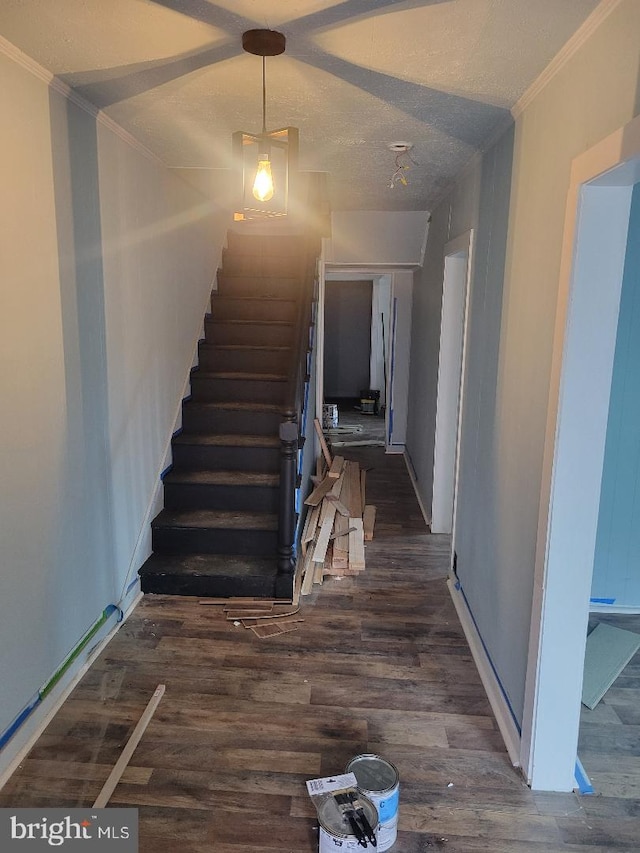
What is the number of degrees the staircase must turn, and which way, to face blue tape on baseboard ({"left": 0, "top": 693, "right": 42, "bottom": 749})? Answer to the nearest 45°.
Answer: approximately 45° to its right

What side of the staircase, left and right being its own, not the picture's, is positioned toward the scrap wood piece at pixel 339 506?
left

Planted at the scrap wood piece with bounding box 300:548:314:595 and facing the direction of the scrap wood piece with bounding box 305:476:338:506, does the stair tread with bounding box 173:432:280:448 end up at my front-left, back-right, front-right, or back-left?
front-left

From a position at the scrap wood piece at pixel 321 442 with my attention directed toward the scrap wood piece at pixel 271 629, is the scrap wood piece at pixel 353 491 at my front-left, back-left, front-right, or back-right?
front-left

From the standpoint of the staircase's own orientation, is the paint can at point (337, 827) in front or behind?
in front

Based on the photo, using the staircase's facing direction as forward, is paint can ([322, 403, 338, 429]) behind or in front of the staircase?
behind

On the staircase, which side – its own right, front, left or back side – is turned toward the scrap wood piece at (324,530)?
left

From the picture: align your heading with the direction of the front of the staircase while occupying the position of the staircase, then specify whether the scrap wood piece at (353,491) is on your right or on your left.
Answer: on your left

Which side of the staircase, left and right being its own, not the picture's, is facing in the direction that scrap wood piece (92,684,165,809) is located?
front

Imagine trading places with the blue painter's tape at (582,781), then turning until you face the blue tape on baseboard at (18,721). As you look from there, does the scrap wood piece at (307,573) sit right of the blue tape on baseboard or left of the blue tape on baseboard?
right

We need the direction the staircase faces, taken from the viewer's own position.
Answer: facing the viewer

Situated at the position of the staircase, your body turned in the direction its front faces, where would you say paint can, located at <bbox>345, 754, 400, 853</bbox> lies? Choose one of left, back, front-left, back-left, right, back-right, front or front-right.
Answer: front

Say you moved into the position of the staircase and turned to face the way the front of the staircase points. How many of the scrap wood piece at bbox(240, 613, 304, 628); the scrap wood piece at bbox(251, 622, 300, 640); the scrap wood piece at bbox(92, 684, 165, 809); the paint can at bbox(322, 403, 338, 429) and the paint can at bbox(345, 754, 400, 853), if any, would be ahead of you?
4
